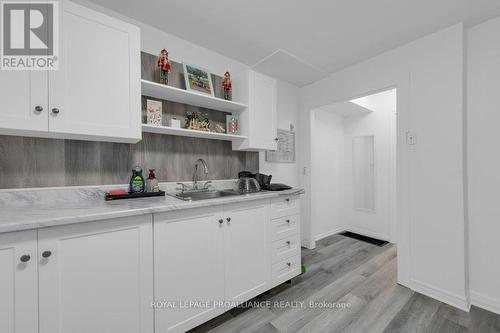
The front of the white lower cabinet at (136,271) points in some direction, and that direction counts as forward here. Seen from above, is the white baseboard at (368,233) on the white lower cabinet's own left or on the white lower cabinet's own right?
on the white lower cabinet's own left

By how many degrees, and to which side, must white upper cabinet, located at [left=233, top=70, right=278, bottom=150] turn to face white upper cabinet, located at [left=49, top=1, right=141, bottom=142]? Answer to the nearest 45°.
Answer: approximately 90° to its right

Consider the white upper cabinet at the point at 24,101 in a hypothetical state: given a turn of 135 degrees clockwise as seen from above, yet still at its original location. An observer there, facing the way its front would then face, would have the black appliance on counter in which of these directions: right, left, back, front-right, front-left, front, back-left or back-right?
back-right

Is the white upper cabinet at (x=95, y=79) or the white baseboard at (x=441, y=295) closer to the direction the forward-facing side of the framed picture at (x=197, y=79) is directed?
the white baseboard

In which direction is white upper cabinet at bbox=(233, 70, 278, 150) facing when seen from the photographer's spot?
facing the viewer and to the right of the viewer

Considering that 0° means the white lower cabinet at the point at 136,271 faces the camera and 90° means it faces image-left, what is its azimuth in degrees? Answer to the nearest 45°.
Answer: approximately 315°

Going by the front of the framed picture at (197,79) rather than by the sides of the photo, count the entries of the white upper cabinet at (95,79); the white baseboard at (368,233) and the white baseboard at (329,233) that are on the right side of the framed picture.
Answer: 1
